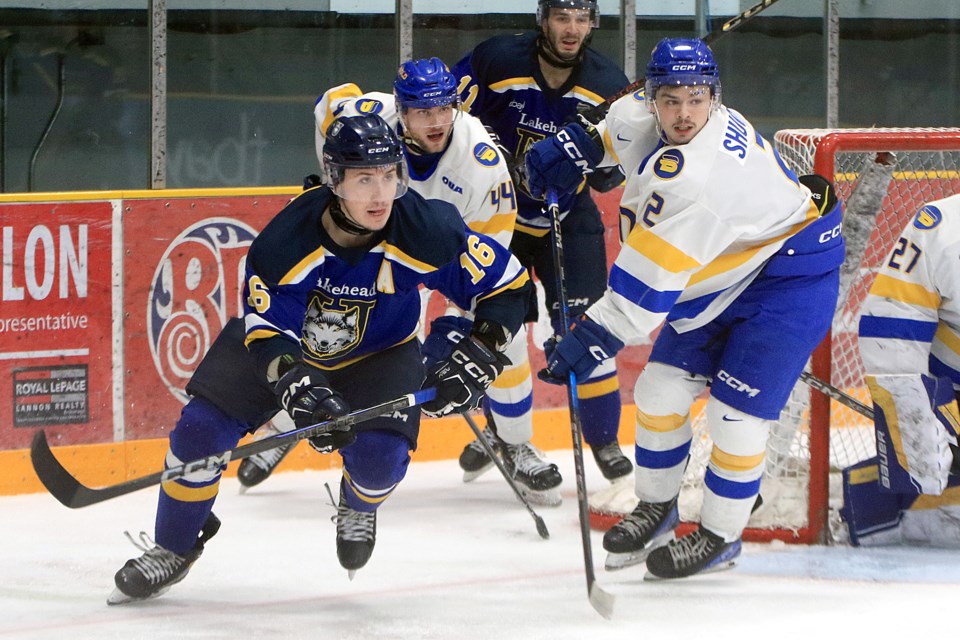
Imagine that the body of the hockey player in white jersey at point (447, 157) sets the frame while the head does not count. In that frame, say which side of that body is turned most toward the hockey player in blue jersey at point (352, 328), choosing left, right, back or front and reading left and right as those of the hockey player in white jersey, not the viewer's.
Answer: front

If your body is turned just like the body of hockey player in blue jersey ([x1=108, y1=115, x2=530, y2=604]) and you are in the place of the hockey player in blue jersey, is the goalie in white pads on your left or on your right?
on your left

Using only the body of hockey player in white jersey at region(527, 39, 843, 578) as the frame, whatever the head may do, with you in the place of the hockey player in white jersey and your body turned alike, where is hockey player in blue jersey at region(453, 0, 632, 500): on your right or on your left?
on your right

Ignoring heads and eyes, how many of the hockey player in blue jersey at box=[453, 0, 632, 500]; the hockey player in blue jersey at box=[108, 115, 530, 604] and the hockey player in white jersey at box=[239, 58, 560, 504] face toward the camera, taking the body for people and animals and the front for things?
3

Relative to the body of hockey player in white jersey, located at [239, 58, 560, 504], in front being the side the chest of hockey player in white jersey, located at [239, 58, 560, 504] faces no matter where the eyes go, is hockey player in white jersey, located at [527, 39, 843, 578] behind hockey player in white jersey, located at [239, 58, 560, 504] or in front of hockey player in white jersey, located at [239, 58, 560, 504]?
in front
